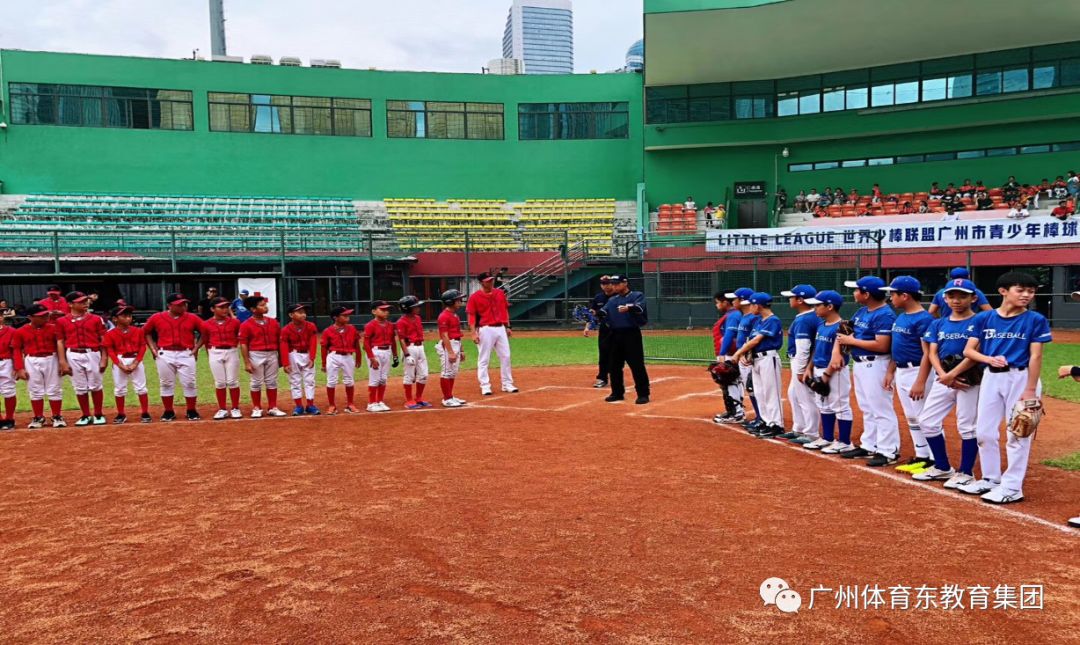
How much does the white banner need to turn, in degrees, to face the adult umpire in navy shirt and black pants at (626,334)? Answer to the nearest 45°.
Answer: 0° — it already faces them

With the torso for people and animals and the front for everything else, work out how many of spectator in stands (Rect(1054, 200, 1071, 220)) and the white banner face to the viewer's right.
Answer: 0

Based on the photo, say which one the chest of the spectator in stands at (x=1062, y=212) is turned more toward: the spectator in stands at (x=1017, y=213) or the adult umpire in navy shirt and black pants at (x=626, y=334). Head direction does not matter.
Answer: the adult umpire in navy shirt and black pants

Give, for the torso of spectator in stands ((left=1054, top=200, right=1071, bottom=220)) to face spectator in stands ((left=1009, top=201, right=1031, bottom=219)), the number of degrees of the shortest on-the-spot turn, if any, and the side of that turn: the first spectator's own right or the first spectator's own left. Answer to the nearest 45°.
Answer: approximately 90° to the first spectator's own right

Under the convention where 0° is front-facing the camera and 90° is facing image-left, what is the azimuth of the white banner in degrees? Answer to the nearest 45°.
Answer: approximately 0°

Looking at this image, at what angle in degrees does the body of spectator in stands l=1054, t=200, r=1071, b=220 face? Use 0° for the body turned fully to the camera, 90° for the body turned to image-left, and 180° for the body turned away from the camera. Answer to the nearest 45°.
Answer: approximately 45°

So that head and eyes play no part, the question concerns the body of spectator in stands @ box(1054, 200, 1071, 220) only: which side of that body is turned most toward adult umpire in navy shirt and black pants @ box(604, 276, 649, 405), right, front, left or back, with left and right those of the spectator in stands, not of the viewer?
front
